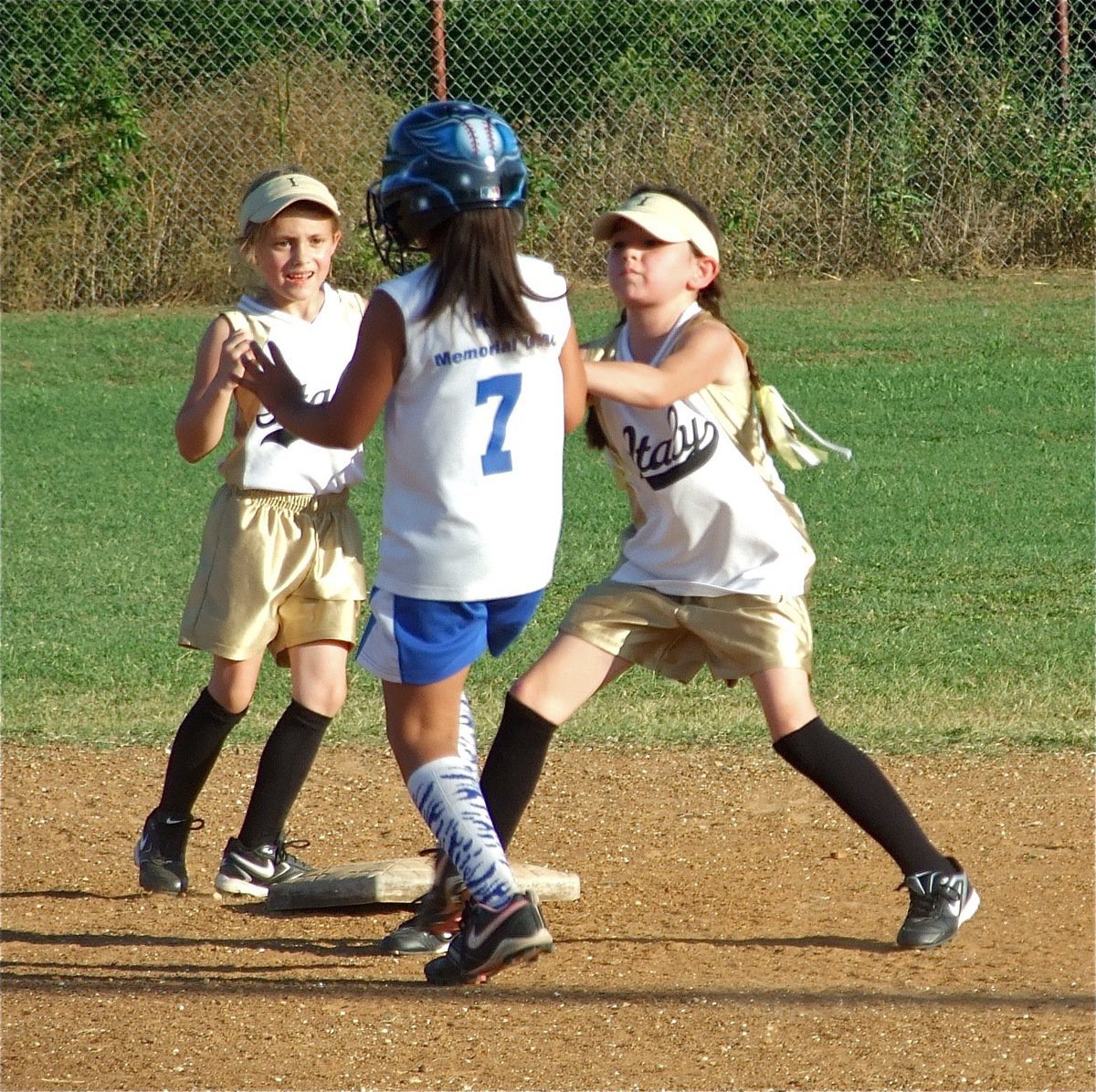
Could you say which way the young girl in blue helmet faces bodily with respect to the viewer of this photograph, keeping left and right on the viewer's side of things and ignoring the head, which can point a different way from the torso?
facing away from the viewer and to the left of the viewer

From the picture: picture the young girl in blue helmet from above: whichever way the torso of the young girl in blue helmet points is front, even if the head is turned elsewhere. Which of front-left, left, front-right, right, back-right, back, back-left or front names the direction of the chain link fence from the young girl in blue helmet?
front-right

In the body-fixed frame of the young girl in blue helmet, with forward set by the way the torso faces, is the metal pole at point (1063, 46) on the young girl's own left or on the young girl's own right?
on the young girl's own right
